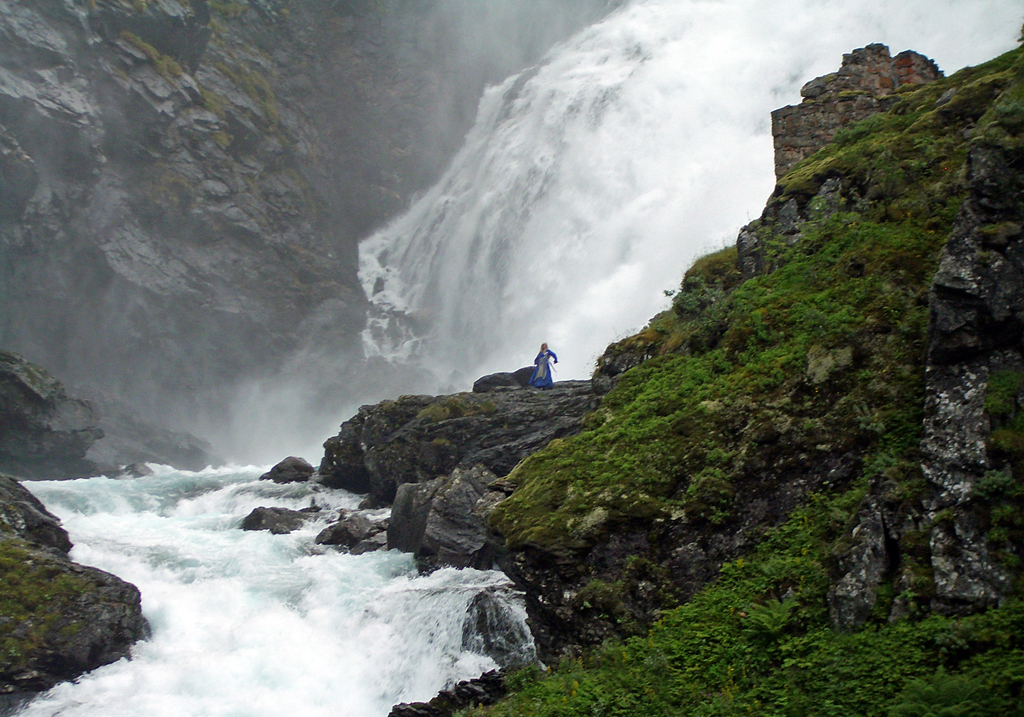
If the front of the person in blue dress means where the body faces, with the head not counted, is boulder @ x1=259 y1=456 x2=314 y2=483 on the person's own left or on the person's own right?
on the person's own right

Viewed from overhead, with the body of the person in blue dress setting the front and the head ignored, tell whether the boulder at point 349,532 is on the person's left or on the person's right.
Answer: on the person's right

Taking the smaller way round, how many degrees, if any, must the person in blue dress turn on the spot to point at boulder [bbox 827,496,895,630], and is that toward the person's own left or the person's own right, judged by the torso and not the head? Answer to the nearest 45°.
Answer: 0° — they already face it

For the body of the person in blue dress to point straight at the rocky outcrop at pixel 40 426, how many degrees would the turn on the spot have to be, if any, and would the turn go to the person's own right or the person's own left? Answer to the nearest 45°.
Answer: approximately 90° to the person's own right

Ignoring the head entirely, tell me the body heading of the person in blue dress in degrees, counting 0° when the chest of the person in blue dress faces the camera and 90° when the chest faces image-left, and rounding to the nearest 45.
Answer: approximately 0°

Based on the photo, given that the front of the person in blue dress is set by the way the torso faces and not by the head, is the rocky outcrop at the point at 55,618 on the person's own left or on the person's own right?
on the person's own right

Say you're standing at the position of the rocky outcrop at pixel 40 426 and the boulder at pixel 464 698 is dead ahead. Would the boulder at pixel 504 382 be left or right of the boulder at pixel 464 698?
left

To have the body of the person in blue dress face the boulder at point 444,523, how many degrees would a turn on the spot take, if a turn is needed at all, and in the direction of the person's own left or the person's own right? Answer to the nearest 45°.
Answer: approximately 45° to the person's own right
